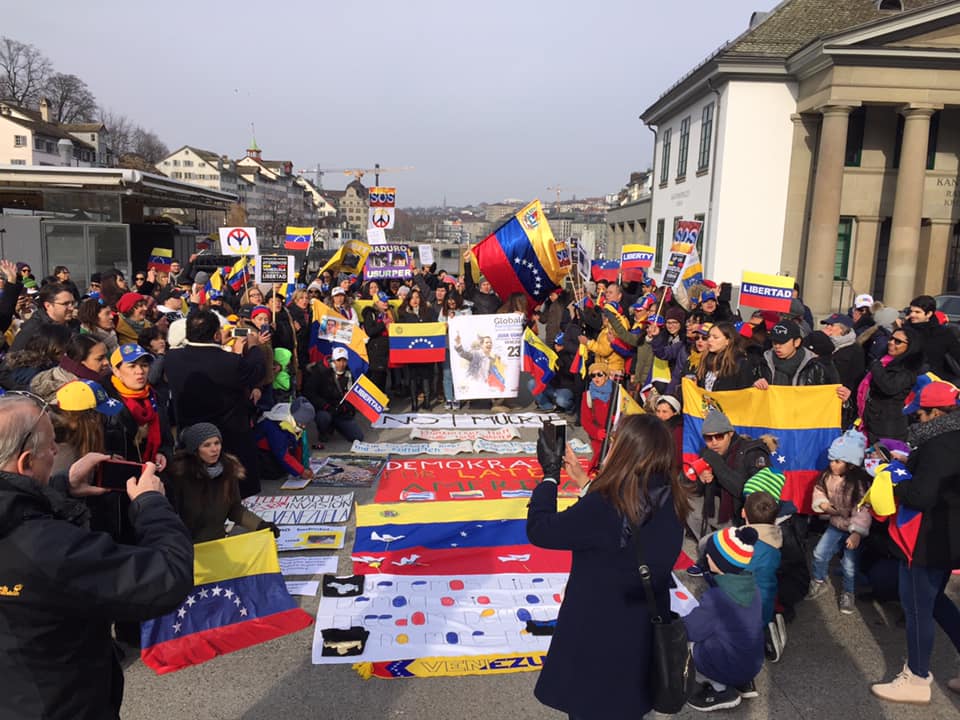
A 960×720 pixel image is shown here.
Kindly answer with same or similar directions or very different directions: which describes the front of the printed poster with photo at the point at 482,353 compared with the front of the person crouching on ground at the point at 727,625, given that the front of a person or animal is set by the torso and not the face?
very different directions

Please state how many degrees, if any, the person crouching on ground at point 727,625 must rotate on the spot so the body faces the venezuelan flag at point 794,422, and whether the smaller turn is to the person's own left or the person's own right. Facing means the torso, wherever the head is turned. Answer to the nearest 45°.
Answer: approximately 45° to the person's own right

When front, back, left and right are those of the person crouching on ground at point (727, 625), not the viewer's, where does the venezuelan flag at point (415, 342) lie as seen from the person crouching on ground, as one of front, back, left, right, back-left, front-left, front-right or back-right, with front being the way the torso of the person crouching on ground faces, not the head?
front

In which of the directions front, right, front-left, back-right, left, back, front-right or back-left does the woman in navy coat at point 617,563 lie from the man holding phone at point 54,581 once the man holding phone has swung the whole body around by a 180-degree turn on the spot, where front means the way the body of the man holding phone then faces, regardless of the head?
back-left

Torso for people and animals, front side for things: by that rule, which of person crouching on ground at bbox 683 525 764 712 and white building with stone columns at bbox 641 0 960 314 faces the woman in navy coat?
the white building with stone columns

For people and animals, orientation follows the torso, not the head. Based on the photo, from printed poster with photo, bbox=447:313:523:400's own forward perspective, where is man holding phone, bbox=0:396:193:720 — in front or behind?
in front

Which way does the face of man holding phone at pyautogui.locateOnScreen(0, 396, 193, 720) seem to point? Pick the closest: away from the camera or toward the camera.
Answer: away from the camera

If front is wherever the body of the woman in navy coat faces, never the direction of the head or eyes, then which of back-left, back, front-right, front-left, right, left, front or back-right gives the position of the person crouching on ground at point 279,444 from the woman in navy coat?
front

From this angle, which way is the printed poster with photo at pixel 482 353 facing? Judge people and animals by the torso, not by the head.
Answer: toward the camera

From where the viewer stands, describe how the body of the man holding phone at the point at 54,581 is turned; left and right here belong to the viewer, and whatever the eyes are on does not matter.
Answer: facing away from the viewer and to the right of the viewer

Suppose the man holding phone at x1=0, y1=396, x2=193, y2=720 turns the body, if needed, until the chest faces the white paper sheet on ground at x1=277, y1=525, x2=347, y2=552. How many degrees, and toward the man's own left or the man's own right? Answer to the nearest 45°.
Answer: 0° — they already face it
